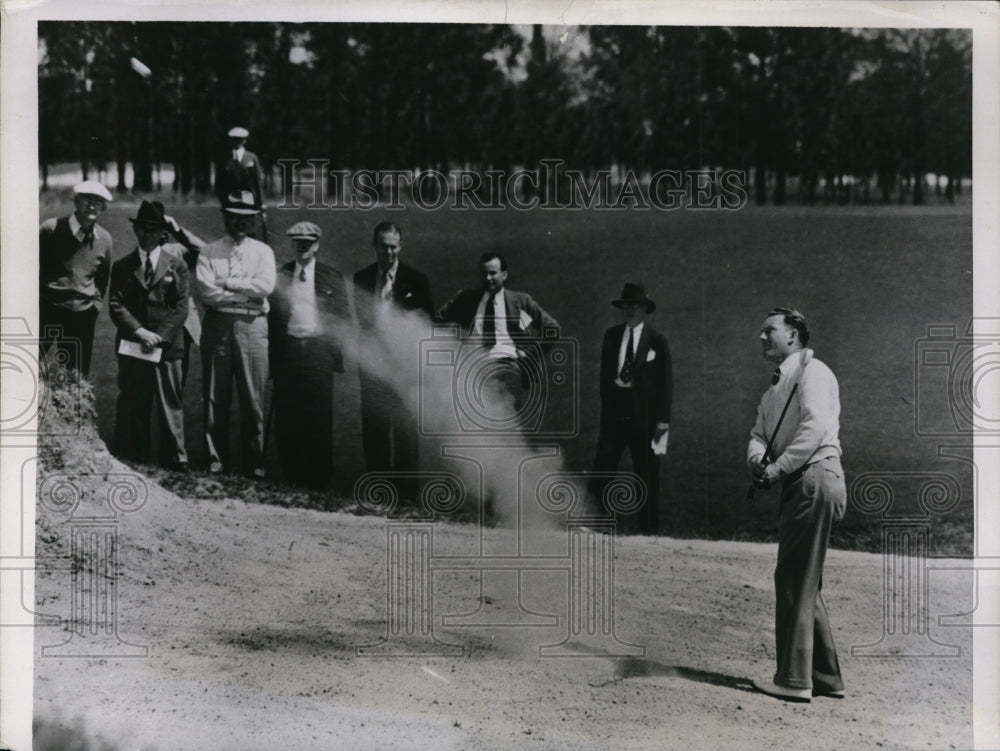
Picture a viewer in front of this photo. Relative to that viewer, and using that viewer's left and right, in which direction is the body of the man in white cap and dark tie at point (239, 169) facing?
facing the viewer

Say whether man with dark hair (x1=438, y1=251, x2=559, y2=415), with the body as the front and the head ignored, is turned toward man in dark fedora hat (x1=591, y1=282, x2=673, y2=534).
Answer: no

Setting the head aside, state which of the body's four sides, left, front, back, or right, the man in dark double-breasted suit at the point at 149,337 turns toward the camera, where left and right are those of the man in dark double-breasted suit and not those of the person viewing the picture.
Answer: front

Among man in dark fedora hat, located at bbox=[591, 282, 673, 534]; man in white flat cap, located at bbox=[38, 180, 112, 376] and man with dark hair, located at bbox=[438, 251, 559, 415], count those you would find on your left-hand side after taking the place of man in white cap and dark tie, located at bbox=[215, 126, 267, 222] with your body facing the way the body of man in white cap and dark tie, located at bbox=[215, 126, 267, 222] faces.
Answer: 2

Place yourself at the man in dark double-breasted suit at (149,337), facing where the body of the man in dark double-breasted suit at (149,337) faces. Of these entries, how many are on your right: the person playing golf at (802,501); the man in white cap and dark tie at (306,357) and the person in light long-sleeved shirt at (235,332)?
0

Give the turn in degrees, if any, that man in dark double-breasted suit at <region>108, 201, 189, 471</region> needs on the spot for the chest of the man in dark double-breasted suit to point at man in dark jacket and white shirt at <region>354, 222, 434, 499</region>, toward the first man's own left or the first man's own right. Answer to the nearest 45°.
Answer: approximately 90° to the first man's own left

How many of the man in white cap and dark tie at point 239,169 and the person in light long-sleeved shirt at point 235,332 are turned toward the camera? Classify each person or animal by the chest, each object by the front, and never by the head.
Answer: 2

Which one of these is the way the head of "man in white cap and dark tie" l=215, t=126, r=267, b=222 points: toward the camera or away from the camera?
toward the camera

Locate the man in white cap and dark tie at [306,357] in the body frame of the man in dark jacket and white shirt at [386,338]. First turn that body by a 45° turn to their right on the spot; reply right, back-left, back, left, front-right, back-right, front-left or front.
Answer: front-right

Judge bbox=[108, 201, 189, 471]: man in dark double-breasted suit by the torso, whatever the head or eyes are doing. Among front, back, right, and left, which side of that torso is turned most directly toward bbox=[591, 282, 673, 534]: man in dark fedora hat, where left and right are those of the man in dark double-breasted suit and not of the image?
left

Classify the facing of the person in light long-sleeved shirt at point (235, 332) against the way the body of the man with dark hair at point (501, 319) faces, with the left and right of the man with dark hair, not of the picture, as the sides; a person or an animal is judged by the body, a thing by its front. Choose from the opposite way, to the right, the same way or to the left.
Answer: the same way

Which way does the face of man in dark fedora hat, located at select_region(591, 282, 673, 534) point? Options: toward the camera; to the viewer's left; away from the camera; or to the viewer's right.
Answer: toward the camera

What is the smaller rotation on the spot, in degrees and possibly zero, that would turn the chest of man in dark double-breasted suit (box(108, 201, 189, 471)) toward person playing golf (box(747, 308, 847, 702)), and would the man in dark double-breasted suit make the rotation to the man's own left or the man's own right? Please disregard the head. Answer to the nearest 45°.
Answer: approximately 90° to the man's own left
